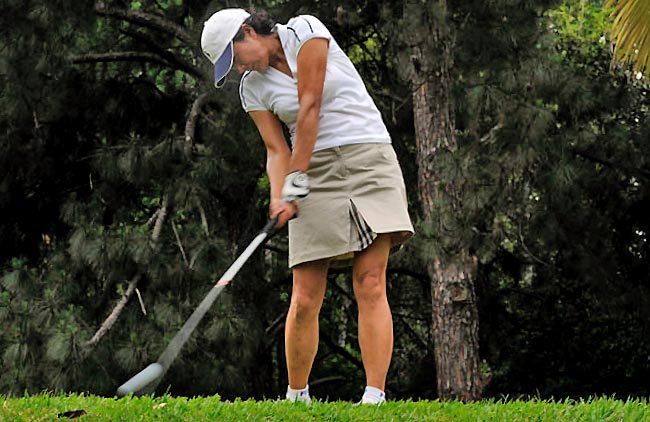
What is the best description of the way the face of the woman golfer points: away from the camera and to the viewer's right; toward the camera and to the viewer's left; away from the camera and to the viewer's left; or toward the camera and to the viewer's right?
toward the camera and to the viewer's left

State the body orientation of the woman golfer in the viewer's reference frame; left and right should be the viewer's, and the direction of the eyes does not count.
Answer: facing the viewer and to the left of the viewer
